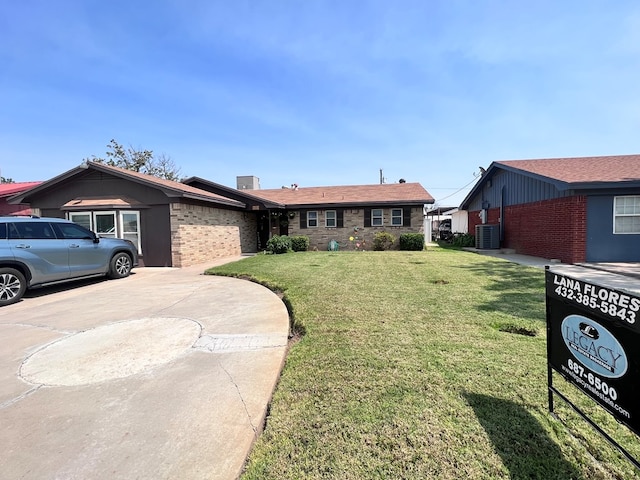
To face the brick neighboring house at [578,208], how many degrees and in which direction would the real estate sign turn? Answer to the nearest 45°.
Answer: approximately 135° to its right

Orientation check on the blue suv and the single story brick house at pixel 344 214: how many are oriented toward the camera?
1

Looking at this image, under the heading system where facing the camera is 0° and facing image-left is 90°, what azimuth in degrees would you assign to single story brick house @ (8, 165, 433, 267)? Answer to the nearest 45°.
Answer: approximately 0°

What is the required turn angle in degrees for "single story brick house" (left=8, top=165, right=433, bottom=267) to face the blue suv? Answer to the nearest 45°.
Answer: approximately 45° to its right

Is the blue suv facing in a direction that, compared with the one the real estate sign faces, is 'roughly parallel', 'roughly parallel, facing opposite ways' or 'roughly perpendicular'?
roughly perpendicular

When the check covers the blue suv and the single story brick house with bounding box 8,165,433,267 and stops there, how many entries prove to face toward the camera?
1

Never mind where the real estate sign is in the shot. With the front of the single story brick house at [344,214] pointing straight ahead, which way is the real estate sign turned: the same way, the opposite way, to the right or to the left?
to the right

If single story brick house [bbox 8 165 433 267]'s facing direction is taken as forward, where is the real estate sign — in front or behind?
in front

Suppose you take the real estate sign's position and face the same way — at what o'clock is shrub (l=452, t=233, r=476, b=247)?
The shrub is roughly at 4 o'clock from the real estate sign.

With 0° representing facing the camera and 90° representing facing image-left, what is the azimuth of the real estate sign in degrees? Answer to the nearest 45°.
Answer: approximately 45°

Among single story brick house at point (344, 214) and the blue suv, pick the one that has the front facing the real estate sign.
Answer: the single story brick house
